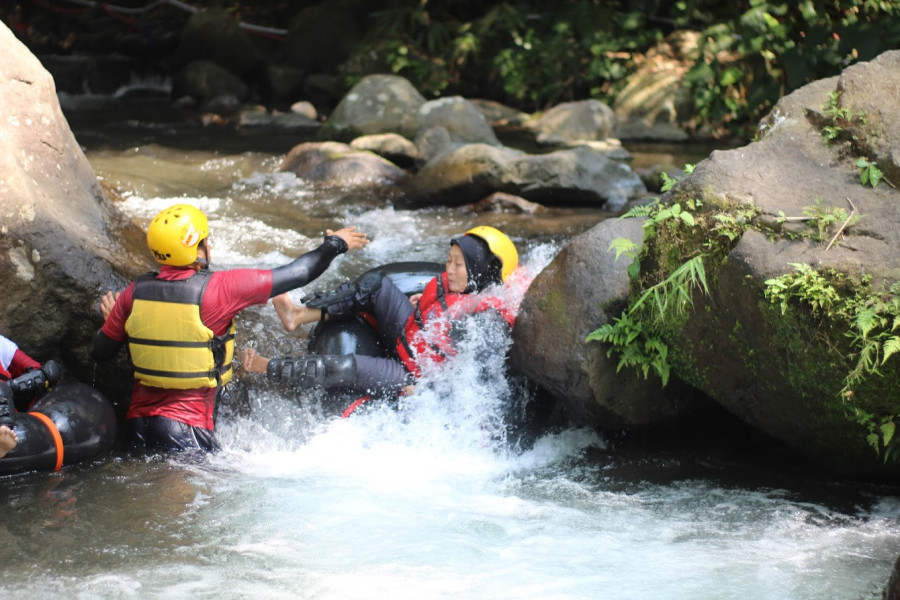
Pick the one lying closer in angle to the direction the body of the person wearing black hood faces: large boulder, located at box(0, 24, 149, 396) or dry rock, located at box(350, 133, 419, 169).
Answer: the large boulder

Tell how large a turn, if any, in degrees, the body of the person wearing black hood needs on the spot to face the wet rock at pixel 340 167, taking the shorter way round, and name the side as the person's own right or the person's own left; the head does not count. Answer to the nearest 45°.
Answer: approximately 90° to the person's own right

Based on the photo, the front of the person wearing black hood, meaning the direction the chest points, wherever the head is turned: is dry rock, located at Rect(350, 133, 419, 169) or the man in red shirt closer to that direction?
the man in red shirt

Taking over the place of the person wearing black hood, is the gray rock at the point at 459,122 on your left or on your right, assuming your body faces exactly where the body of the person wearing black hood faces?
on your right

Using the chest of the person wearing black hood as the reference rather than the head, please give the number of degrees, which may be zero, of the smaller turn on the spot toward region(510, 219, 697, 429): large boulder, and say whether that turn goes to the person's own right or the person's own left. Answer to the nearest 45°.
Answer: approximately 135° to the person's own left

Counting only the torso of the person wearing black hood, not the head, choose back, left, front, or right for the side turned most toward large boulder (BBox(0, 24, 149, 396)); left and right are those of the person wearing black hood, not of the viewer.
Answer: front

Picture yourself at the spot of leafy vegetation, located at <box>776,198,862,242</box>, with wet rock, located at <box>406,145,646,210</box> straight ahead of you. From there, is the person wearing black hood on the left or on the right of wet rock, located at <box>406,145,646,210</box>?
left

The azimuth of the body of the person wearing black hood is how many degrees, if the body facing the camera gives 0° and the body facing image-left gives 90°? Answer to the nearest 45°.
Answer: approximately 90°

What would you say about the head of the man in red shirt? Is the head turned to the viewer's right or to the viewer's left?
to the viewer's right

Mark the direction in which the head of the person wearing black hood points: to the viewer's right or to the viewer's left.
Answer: to the viewer's left

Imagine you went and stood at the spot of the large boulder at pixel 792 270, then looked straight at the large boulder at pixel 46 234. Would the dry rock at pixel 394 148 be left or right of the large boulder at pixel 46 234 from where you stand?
right
